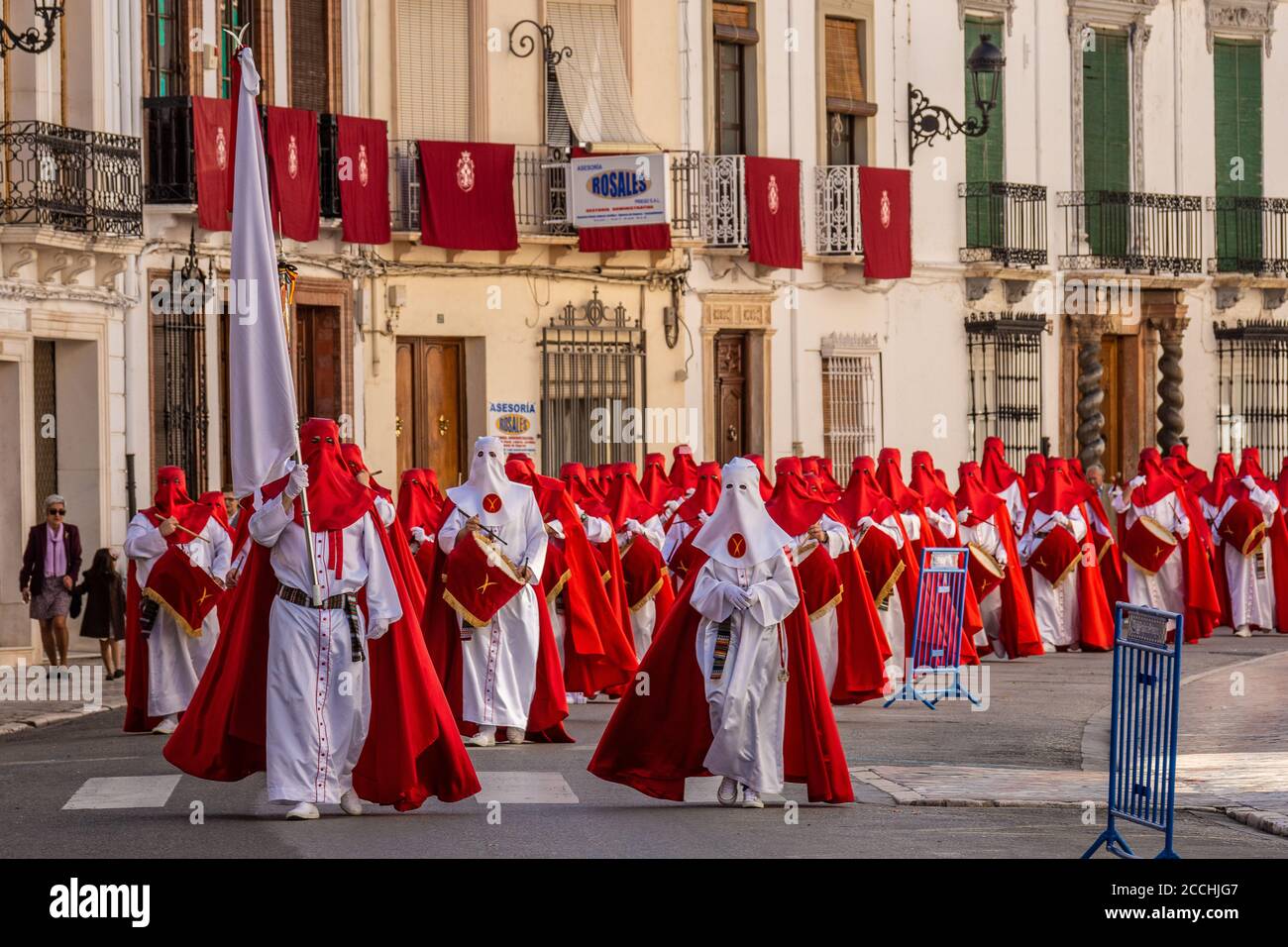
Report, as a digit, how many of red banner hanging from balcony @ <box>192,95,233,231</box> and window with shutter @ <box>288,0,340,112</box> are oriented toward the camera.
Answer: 2

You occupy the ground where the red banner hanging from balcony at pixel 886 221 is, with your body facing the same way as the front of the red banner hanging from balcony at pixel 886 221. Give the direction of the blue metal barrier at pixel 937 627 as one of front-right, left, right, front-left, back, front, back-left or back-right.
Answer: front

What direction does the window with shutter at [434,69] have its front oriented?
toward the camera

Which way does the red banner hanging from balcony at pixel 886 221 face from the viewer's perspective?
toward the camera

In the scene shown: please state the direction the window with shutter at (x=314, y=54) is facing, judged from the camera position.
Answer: facing the viewer

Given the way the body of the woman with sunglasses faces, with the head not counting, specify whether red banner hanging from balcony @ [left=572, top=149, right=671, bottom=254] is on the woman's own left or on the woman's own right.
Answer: on the woman's own left

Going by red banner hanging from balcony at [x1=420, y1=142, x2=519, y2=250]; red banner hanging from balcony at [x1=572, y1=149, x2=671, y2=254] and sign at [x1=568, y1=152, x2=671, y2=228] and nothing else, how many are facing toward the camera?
3

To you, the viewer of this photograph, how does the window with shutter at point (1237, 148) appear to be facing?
facing the viewer

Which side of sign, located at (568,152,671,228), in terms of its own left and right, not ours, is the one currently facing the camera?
front

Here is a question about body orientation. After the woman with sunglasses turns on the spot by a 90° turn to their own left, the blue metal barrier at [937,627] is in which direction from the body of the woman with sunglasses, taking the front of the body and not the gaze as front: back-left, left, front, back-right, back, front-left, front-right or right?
front-right

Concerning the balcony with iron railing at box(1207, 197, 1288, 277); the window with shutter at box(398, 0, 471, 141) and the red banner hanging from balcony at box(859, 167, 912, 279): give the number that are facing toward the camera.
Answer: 3

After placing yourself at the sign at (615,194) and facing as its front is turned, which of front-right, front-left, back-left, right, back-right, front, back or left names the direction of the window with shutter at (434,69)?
right

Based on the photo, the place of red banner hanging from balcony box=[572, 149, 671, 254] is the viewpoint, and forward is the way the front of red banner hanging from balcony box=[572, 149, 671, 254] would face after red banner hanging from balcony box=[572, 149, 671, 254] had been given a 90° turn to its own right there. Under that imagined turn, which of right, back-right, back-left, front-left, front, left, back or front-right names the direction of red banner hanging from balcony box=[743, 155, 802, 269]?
back-right

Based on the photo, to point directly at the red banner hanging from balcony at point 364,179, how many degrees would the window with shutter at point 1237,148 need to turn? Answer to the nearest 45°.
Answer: approximately 45° to its right

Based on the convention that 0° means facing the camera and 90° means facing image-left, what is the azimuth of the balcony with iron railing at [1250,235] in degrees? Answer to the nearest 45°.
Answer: approximately 0°
